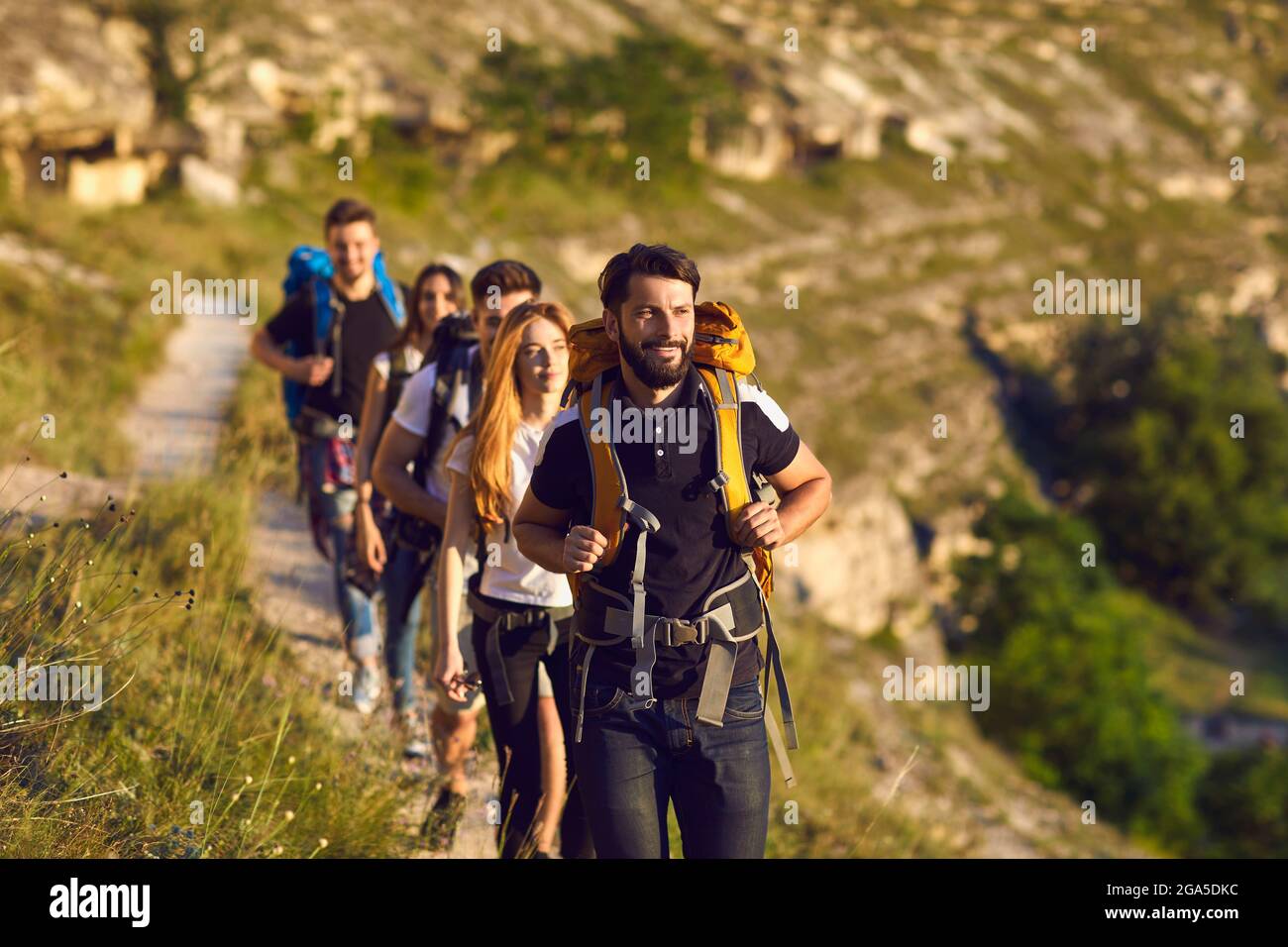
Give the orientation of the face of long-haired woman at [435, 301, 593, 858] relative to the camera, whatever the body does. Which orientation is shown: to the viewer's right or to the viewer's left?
to the viewer's right

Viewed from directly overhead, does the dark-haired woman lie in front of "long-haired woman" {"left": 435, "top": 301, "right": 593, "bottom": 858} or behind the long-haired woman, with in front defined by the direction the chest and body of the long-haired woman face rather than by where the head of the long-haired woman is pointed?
behind

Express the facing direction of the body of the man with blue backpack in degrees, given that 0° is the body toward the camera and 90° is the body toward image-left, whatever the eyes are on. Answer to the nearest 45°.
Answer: approximately 0°

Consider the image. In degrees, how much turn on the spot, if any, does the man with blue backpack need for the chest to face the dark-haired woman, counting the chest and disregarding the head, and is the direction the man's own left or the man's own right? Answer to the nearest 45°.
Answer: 0° — they already face them

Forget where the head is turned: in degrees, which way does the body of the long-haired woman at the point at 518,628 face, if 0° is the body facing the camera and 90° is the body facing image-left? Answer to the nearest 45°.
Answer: approximately 315°

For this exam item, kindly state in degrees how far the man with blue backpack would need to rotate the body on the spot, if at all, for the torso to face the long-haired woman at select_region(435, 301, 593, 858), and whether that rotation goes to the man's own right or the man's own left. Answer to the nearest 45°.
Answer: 0° — they already face them
